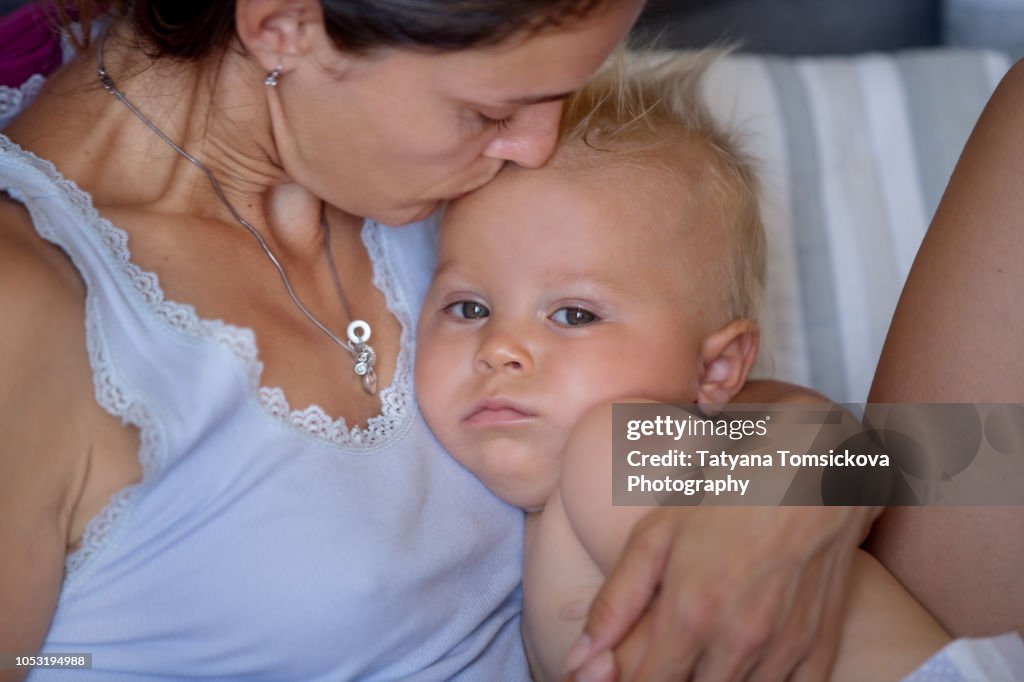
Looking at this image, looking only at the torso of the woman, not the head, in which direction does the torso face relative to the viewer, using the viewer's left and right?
facing the viewer and to the right of the viewer

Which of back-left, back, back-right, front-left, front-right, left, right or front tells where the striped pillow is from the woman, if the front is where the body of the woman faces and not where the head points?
left

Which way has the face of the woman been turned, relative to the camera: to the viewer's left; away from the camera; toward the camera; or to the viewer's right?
to the viewer's right
